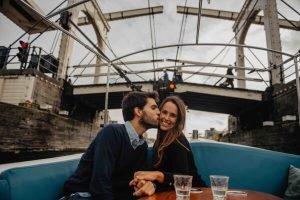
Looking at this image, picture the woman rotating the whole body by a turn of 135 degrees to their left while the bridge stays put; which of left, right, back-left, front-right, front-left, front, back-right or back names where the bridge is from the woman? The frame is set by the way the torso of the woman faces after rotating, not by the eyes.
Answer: left

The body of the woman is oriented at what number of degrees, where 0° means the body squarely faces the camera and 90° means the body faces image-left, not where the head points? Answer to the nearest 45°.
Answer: approximately 45°

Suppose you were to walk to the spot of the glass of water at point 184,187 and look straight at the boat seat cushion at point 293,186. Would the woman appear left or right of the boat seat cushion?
left

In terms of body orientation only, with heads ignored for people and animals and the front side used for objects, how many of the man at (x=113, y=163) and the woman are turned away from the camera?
0

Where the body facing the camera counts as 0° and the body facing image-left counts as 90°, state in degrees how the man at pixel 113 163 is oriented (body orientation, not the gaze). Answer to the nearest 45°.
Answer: approximately 315°

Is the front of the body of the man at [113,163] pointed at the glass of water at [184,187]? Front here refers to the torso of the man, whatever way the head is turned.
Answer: yes

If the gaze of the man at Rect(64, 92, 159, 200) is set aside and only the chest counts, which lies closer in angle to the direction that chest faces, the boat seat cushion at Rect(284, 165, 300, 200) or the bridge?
the boat seat cushion
